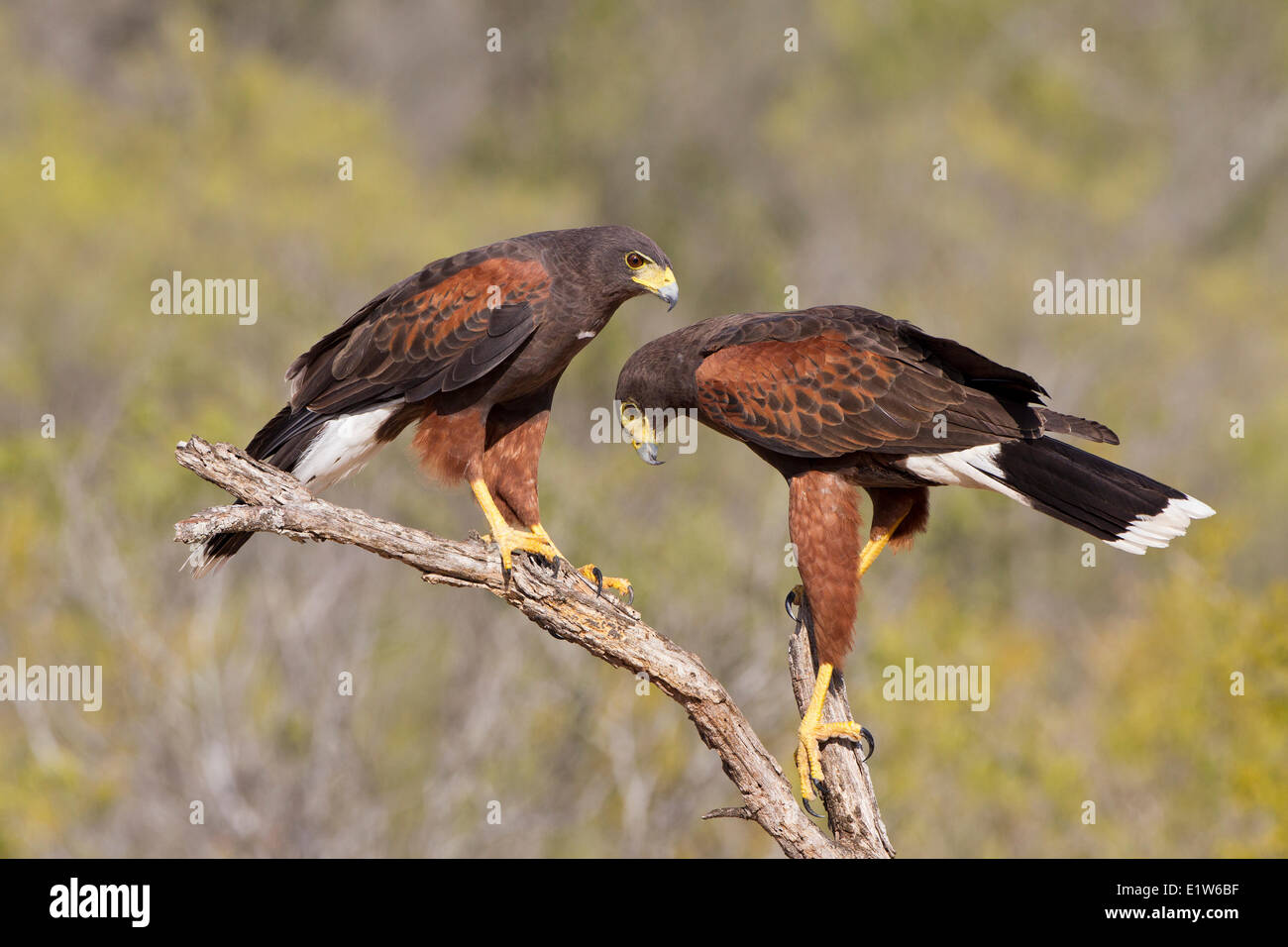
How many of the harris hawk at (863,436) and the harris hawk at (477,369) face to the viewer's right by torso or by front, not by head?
1

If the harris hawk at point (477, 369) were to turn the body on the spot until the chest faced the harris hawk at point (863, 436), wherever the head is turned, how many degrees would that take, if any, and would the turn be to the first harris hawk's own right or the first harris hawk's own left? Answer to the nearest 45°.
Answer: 0° — it already faces it

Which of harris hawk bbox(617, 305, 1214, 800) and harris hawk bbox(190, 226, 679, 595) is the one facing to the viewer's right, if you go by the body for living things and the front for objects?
harris hawk bbox(190, 226, 679, 595)

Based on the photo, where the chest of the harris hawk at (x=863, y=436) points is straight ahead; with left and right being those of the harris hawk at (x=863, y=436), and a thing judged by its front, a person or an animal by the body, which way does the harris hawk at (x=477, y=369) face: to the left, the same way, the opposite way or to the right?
the opposite way

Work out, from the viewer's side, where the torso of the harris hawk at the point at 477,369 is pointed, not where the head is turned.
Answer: to the viewer's right

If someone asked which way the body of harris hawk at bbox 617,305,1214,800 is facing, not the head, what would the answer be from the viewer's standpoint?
to the viewer's left

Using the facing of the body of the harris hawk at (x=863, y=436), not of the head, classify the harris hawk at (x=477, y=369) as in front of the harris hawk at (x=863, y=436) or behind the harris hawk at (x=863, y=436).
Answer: in front
